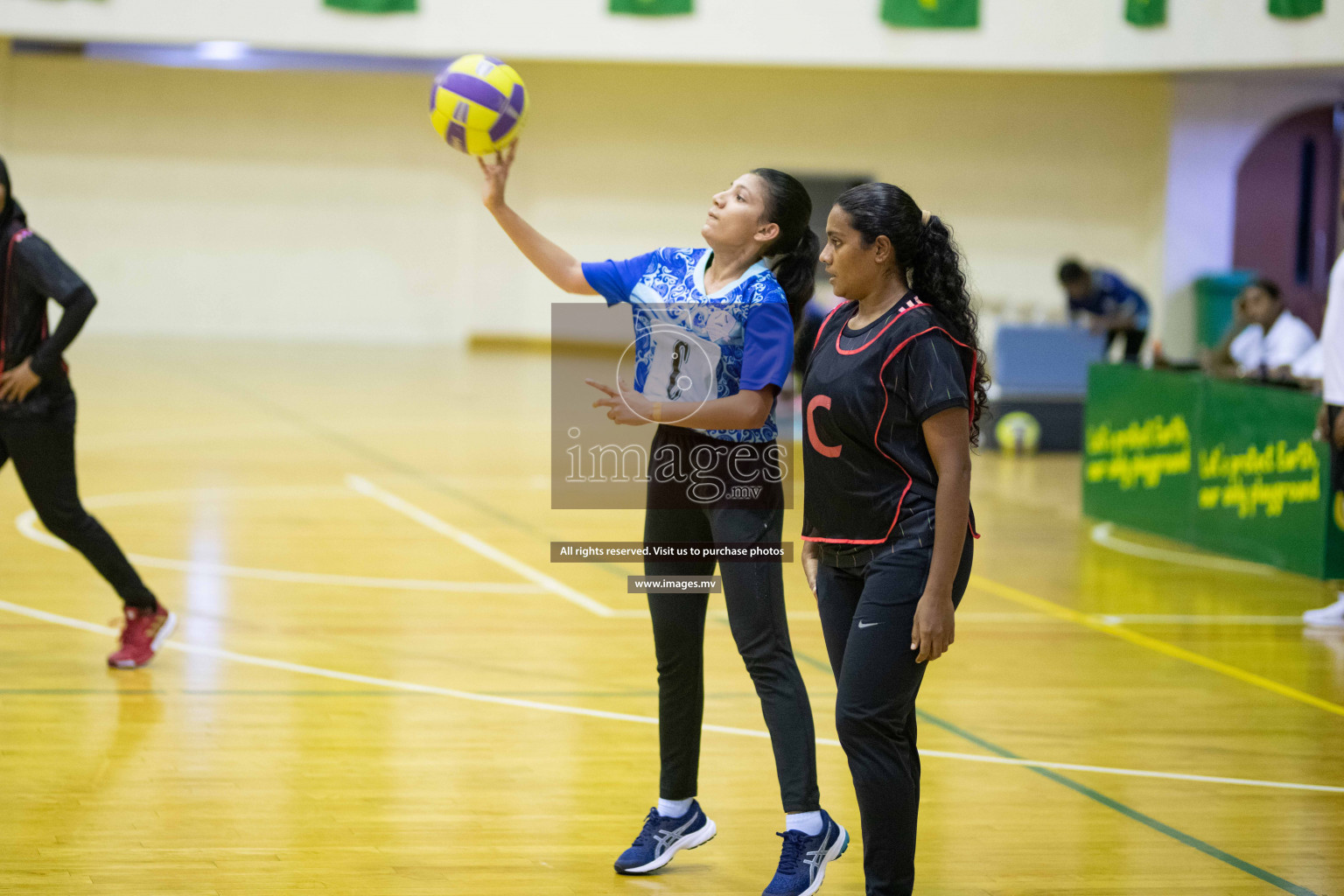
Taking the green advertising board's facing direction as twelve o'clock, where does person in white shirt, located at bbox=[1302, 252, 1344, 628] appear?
The person in white shirt is roughly at 10 o'clock from the green advertising board.

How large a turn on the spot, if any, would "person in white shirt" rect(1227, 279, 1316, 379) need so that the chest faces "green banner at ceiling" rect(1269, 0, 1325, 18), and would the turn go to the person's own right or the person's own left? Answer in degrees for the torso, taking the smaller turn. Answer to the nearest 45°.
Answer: approximately 135° to the person's own right

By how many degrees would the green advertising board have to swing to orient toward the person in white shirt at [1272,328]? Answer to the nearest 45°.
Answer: approximately 135° to its right

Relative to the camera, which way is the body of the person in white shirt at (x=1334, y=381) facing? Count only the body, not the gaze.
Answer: to the viewer's left
